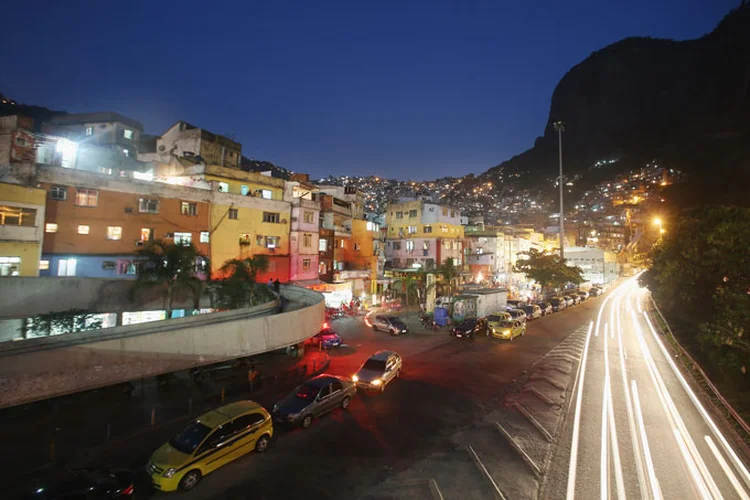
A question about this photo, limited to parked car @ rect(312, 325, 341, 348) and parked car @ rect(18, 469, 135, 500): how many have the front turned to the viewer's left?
1

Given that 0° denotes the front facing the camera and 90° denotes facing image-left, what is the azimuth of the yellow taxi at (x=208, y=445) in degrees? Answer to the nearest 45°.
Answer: approximately 45°

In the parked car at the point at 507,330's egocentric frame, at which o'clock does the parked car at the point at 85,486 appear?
the parked car at the point at 85,486 is roughly at 11 o'clock from the parked car at the point at 507,330.

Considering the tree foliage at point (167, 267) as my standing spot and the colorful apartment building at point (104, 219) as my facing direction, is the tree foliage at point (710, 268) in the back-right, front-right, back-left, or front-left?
back-right

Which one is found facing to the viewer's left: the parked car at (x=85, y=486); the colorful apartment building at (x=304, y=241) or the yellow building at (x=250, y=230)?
the parked car

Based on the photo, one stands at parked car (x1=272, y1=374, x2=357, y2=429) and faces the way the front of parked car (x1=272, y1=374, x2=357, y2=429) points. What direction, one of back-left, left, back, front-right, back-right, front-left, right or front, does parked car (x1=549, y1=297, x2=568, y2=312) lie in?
back

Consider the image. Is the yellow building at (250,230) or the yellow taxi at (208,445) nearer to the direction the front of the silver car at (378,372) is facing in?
the yellow taxi

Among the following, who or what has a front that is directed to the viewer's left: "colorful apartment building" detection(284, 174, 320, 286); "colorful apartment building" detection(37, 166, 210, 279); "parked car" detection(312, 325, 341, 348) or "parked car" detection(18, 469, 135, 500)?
"parked car" detection(18, 469, 135, 500)

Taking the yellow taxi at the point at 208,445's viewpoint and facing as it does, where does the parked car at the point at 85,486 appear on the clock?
The parked car is roughly at 1 o'clock from the yellow taxi.

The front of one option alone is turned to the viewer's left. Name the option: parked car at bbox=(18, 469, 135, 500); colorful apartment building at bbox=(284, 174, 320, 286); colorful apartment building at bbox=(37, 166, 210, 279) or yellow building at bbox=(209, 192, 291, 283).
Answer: the parked car

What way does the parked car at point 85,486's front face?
to the viewer's left

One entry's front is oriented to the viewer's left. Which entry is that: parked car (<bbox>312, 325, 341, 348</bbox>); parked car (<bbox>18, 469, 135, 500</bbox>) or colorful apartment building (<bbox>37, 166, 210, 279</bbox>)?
parked car (<bbox>18, 469, 135, 500</bbox>)

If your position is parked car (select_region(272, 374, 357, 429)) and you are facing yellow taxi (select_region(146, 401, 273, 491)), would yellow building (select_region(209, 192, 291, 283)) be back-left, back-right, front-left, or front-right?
back-right

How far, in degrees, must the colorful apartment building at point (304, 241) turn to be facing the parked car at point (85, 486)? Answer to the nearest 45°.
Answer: approximately 45° to its right
